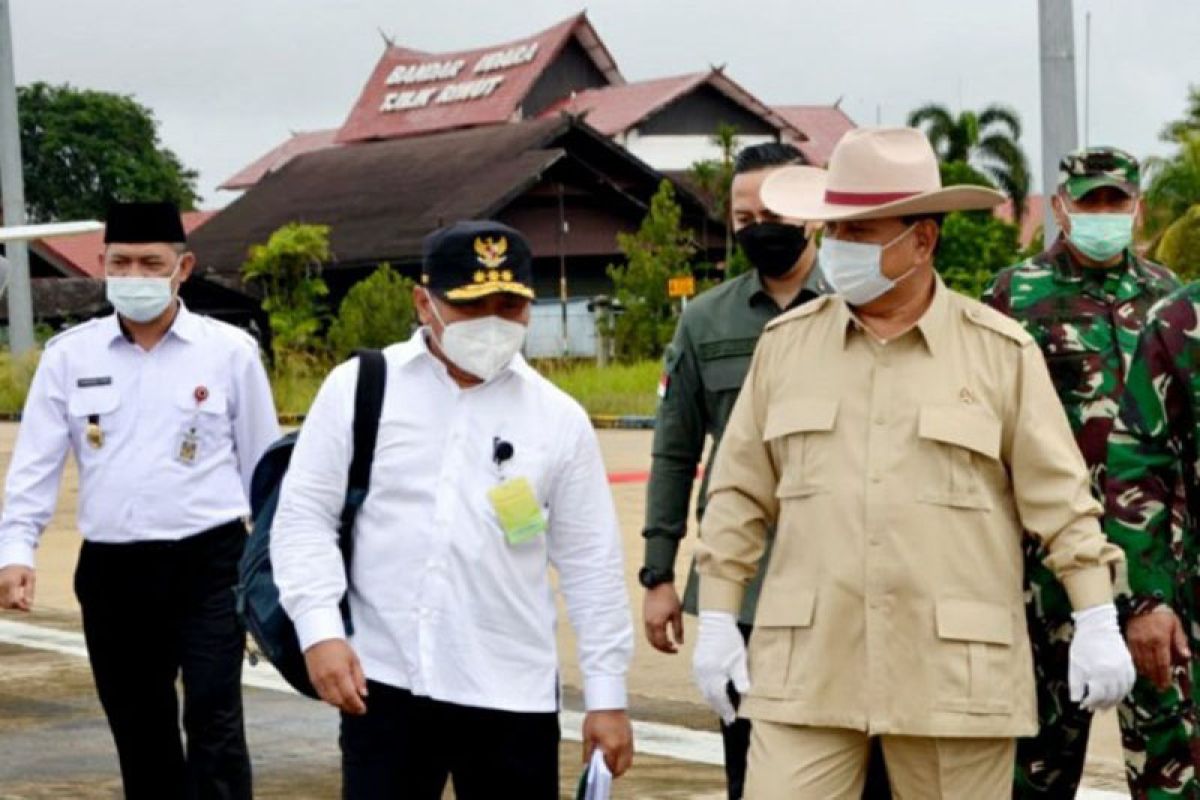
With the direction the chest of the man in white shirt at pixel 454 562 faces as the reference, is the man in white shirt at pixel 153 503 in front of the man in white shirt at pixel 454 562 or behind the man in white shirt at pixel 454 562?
behind

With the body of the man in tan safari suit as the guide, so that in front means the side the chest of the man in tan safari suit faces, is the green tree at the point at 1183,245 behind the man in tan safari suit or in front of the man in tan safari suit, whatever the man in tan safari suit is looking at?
behind

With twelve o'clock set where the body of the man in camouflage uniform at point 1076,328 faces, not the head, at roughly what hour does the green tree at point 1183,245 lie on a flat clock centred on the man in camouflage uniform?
The green tree is roughly at 6 o'clock from the man in camouflage uniform.

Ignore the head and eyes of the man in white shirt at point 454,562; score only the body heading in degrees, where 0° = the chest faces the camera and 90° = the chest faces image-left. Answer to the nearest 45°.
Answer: approximately 0°

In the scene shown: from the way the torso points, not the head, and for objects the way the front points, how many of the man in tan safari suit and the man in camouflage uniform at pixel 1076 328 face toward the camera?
2

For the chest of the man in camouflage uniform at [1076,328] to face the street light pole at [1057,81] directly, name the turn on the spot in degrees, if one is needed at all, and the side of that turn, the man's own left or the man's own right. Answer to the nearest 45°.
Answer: approximately 180°
